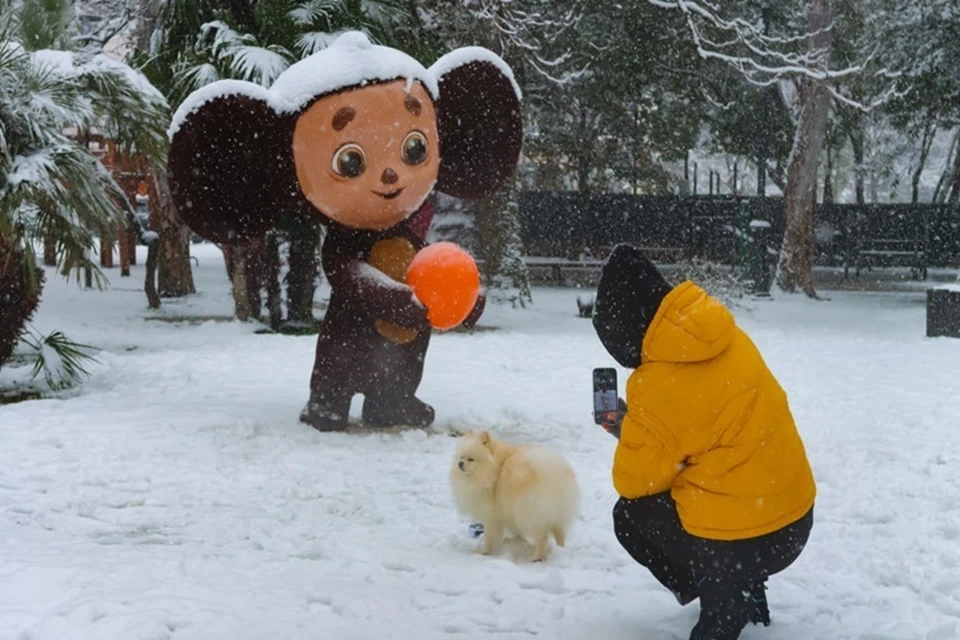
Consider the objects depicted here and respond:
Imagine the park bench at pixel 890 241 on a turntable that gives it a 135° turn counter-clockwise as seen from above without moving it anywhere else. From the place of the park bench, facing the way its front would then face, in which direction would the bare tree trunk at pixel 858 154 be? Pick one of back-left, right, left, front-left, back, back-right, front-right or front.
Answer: front-left

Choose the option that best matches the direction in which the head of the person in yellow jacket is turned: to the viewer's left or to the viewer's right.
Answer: to the viewer's left

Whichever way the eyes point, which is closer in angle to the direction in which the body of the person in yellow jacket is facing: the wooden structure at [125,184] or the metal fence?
the wooden structure

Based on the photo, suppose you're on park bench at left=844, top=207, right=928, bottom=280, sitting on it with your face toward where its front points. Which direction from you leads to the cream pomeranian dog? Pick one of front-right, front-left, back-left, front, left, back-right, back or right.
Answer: front

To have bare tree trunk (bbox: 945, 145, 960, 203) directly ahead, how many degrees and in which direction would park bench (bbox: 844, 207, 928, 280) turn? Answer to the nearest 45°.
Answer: approximately 135° to its left

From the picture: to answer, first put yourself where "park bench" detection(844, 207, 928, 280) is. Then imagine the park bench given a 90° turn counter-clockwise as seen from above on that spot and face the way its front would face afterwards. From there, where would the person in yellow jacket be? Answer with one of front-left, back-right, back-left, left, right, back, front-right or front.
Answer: right

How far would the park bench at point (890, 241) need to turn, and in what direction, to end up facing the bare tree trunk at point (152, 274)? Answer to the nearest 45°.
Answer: approximately 45° to its right

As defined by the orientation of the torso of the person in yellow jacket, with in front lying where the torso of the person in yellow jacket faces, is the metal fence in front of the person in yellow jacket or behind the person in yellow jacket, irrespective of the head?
in front

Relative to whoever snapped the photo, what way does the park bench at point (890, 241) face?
facing the viewer

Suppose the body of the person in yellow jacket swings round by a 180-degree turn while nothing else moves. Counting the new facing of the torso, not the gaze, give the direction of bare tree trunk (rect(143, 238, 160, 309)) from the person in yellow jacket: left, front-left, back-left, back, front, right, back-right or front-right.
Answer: back

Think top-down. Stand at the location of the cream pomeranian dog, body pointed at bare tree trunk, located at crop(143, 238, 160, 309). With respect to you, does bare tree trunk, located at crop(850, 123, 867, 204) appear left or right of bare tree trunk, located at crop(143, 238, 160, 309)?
right

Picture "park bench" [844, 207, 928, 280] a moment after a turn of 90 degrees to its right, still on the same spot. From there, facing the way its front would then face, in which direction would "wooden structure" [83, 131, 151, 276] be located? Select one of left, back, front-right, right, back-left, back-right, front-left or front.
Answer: front-left

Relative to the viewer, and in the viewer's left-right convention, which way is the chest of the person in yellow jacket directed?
facing away from the viewer and to the left of the viewer

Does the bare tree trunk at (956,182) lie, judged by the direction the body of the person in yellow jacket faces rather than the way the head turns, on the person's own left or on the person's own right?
on the person's own right

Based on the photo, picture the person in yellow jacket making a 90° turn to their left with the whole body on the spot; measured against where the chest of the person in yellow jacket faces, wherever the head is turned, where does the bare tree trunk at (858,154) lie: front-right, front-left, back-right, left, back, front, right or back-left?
back-right
